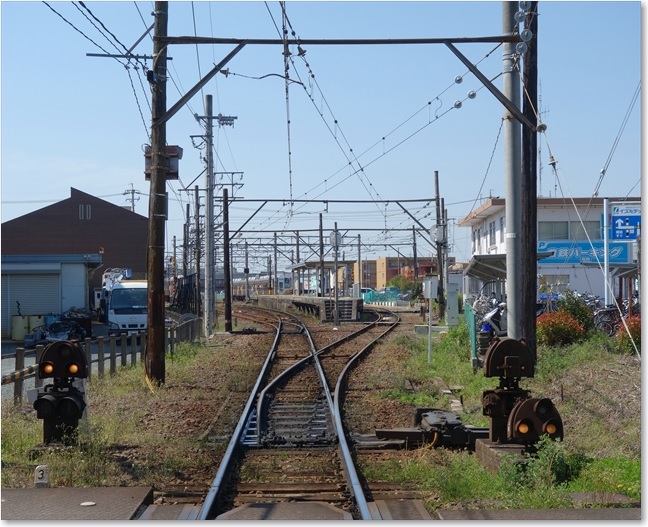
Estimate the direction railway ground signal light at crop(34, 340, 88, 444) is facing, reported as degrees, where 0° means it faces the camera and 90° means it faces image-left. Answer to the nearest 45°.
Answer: approximately 0°

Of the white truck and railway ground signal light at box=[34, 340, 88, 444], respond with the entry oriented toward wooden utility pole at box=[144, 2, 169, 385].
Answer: the white truck

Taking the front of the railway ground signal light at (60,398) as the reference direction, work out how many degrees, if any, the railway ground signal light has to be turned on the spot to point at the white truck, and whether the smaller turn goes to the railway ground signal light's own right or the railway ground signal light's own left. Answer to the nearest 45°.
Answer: approximately 180°

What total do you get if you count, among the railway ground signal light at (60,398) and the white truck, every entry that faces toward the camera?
2

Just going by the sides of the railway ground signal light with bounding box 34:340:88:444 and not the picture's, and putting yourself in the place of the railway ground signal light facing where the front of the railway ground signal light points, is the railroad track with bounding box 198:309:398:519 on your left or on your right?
on your left

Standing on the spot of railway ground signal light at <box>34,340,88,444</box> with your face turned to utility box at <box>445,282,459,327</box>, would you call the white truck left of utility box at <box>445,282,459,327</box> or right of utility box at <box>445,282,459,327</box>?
left

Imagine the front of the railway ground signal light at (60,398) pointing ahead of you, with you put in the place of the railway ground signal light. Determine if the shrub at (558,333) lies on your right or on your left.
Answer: on your left
